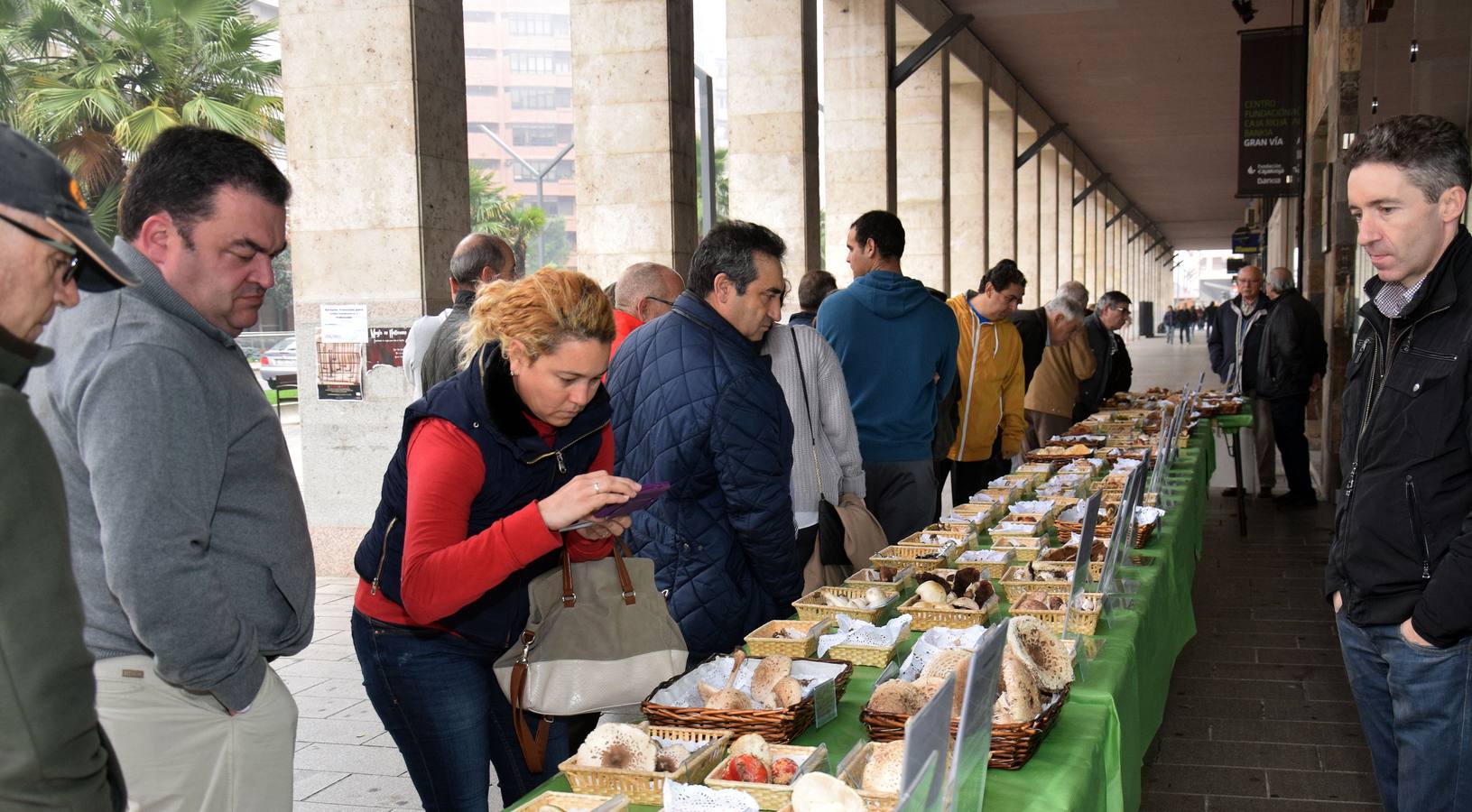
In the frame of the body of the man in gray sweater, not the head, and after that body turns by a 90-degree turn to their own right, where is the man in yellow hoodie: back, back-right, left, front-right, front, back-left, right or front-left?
back-left

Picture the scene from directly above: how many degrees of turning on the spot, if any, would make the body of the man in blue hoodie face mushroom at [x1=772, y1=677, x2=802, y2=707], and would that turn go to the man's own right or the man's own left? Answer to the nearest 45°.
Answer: approximately 180°

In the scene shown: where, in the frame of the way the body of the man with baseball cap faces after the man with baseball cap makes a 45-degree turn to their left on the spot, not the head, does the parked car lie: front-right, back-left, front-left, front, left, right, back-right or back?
front-left

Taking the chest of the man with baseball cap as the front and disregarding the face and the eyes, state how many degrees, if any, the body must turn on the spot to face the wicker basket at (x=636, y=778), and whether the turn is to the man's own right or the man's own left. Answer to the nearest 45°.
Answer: approximately 45° to the man's own left

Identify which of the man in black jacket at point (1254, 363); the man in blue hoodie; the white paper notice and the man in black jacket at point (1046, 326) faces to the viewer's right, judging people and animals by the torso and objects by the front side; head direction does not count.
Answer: the man in black jacket at point (1046, 326)

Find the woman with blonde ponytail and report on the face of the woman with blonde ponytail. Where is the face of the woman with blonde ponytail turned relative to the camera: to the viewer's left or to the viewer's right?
to the viewer's right

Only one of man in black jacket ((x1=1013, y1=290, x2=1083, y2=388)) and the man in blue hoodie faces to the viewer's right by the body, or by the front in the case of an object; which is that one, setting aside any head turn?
the man in black jacket

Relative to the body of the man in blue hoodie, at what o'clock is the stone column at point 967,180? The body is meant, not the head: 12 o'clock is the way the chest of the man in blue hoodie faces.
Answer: The stone column is roughly at 12 o'clock from the man in blue hoodie.

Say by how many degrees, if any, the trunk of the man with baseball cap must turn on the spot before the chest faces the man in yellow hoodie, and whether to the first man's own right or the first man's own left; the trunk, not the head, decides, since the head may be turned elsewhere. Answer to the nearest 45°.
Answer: approximately 45° to the first man's own left

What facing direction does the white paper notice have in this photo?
toward the camera

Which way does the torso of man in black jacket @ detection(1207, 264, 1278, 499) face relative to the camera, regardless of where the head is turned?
toward the camera

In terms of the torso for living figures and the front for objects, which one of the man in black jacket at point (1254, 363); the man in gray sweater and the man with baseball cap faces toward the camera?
the man in black jacket

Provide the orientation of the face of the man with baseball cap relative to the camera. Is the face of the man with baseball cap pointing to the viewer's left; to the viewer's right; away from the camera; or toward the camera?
to the viewer's right

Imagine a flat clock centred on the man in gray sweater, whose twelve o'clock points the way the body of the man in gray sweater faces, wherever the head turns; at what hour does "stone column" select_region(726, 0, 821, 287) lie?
The stone column is roughly at 10 o'clock from the man in gray sweater.

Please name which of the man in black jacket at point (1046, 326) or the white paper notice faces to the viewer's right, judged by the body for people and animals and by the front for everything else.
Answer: the man in black jacket

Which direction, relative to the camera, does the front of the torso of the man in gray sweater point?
to the viewer's right

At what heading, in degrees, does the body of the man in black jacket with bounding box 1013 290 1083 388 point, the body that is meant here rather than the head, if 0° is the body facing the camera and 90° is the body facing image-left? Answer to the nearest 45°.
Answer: approximately 270°

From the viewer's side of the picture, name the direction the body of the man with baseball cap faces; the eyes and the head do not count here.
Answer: to the viewer's right

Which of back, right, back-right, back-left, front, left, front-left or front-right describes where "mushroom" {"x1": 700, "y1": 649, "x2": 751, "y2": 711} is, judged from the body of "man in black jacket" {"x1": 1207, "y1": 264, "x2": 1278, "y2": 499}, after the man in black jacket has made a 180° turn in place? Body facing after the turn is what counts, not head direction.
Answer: back

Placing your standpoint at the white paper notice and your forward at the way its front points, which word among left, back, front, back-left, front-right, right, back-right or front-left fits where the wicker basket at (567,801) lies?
front
